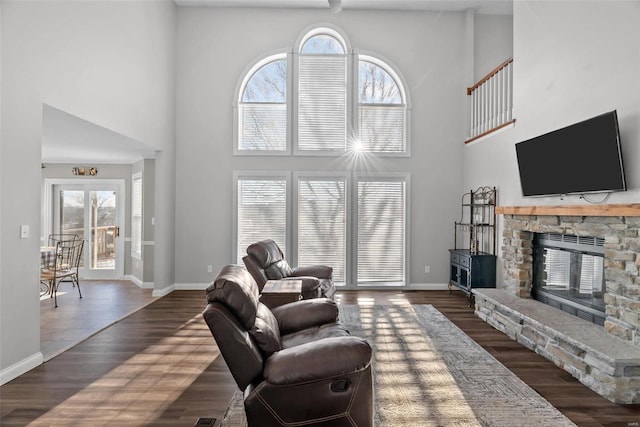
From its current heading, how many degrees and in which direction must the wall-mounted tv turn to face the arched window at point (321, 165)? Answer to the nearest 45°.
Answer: approximately 45° to its right

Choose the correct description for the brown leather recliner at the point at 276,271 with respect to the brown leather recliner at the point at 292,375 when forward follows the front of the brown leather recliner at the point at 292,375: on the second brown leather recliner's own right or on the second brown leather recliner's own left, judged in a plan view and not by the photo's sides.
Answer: on the second brown leather recliner's own left

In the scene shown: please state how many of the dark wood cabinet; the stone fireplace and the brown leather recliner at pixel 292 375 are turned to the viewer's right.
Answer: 1

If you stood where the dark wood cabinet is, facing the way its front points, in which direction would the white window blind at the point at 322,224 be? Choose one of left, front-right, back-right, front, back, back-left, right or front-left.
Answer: front-right

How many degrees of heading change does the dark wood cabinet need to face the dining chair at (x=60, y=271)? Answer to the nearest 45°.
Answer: approximately 45° to its right

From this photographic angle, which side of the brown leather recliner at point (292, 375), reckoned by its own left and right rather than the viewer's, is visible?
right

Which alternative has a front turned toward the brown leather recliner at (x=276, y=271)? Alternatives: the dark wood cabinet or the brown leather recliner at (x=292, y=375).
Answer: the dark wood cabinet

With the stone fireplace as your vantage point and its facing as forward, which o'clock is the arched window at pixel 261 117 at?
The arched window is roughly at 2 o'clock from the stone fireplace.

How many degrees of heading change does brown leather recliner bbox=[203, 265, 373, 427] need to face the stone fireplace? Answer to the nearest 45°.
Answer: approximately 45° to its left

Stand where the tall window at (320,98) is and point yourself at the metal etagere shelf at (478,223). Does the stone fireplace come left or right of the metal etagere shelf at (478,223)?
right

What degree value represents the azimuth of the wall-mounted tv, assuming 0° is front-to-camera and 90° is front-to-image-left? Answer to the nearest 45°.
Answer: approximately 45°

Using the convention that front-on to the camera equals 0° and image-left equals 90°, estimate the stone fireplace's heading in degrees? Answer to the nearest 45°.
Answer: approximately 45°

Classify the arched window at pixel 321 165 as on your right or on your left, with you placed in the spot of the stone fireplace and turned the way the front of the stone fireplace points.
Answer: on your right

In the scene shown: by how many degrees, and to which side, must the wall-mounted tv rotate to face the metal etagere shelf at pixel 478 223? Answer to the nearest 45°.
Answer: approximately 90° to its right

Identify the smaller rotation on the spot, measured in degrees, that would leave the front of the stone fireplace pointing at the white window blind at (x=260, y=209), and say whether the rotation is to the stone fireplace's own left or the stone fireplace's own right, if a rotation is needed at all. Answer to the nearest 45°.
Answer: approximately 45° to the stone fireplace's own right

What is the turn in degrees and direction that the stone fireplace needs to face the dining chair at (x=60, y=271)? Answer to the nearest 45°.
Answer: approximately 45° to its right
